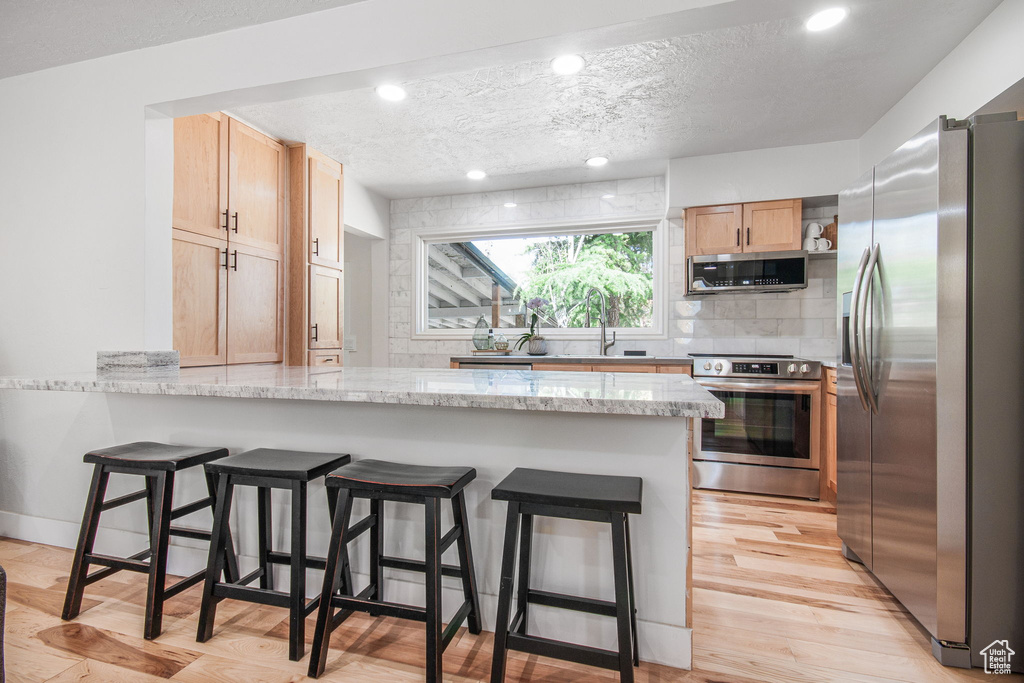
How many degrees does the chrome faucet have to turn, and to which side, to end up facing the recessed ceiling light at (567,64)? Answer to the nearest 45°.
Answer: approximately 45° to its left

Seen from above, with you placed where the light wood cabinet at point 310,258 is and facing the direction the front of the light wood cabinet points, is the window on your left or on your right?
on your left

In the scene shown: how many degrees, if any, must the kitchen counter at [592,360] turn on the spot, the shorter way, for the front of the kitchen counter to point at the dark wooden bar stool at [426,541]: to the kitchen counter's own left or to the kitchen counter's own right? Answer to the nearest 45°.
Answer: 0° — it already faces it

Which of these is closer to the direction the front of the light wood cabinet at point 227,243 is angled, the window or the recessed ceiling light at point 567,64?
the recessed ceiling light

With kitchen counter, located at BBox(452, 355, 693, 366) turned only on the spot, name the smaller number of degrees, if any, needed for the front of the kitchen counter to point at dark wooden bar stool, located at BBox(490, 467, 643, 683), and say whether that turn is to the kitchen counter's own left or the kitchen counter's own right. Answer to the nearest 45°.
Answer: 0° — it already faces it
